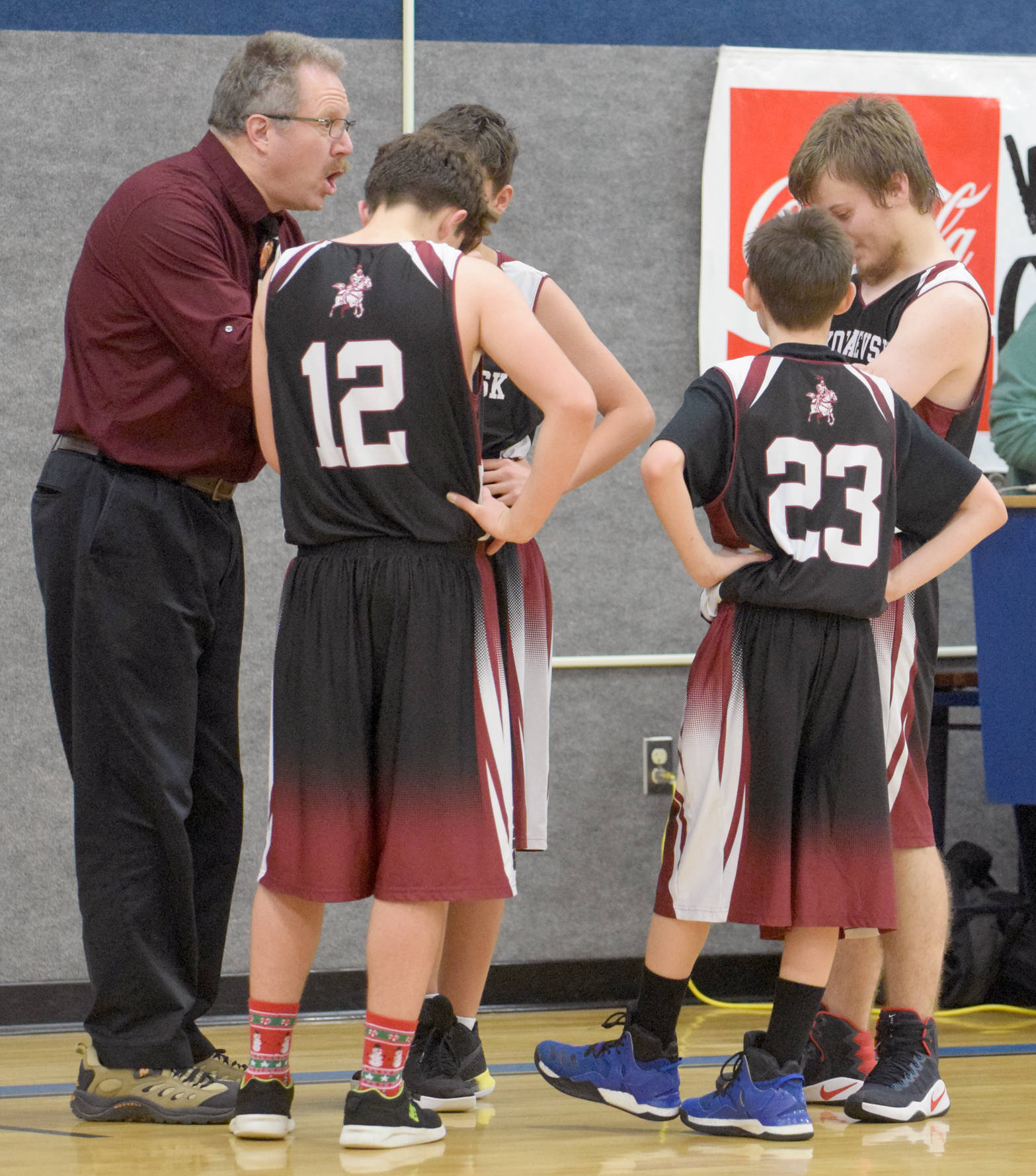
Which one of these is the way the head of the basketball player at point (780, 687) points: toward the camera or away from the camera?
away from the camera

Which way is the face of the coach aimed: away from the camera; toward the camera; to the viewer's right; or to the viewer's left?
to the viewer's right

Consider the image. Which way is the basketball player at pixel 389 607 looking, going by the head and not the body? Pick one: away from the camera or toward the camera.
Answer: away from the camera

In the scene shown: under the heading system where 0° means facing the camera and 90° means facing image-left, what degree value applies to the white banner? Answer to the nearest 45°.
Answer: approximately 0°
